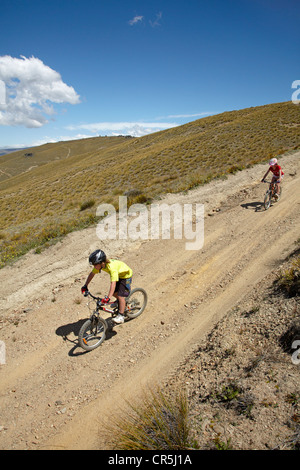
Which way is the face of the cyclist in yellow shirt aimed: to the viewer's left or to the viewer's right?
to the viewer's left

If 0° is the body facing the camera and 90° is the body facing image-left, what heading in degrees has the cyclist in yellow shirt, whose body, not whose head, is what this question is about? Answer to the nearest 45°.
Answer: approximately 45°

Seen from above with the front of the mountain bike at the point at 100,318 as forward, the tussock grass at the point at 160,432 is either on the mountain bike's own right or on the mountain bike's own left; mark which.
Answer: on the mountain bike's own left

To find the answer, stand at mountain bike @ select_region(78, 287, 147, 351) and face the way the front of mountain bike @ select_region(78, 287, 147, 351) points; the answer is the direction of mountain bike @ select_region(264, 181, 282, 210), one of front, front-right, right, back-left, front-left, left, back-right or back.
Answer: back

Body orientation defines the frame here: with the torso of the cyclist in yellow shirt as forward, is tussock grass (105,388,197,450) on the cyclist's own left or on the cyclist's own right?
on the cyclist's own left
